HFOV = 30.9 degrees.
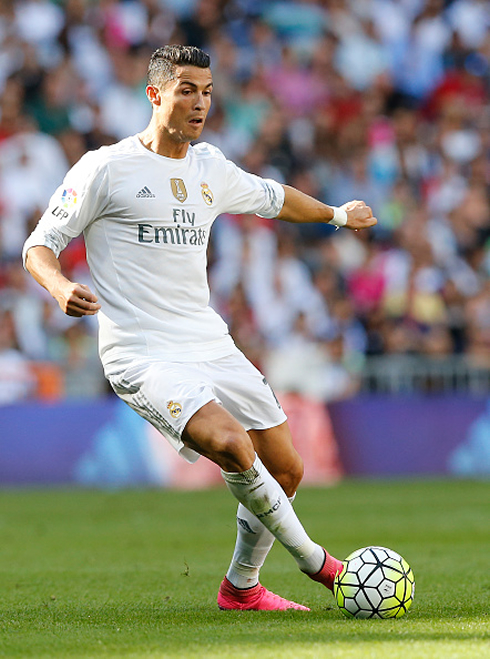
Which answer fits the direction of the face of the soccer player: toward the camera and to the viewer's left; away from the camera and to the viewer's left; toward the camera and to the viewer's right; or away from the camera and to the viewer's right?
toward the camera and to the viewer's right

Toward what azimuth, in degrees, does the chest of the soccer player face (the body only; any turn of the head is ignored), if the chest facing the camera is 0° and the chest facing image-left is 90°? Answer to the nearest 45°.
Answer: approximately 315°
